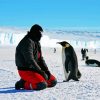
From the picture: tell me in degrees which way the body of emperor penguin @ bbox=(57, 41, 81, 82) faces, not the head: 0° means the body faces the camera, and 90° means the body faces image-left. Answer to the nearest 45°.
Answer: approximately 90°
